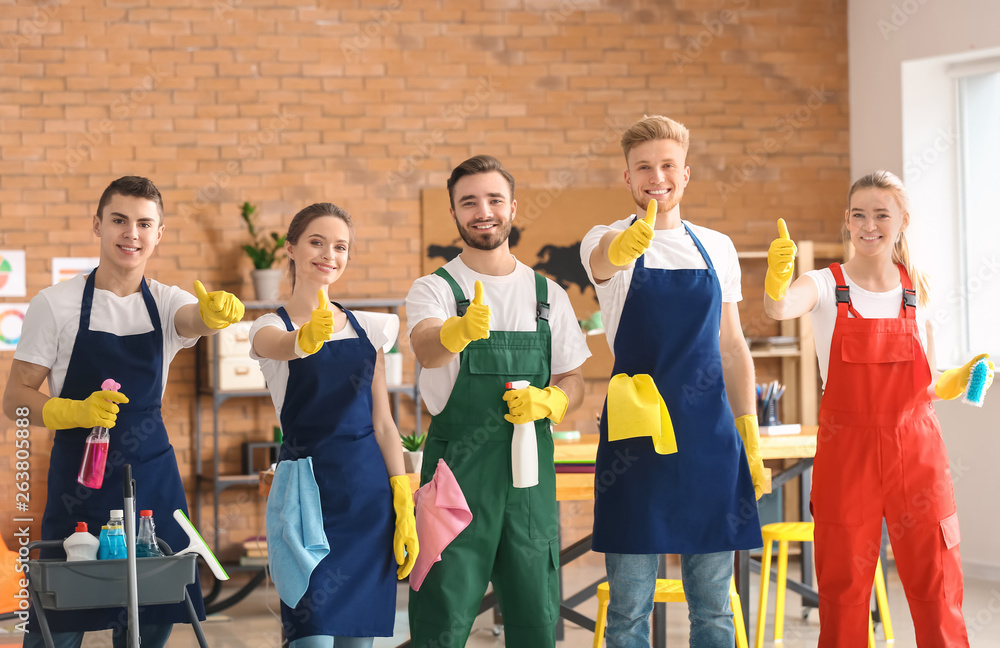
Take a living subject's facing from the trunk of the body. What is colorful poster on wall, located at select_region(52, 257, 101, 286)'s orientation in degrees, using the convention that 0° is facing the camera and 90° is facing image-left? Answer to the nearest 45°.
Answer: approximately 0°

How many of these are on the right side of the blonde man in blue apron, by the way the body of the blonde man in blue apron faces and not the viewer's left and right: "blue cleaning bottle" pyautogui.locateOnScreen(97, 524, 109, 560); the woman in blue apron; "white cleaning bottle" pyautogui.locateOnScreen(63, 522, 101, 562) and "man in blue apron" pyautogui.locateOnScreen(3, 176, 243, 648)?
4

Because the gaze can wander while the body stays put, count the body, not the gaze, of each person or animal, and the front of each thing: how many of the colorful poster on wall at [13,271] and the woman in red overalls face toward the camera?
2

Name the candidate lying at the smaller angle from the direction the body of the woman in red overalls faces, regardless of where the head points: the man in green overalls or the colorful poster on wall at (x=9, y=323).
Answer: the man in green overalls

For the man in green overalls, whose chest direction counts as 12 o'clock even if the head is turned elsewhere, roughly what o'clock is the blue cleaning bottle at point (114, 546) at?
The blue cleaning bottle is roughly at 3 o'clock from the man in green overalls.

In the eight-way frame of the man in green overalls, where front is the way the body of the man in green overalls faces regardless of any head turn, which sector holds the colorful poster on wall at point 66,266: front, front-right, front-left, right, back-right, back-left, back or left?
back-right

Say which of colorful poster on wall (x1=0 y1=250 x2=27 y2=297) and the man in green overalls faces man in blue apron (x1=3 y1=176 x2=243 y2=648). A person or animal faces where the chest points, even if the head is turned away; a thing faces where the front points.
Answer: the colorful poster on wall

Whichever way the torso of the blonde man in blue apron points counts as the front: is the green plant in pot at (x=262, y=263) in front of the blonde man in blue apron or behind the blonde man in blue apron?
behind

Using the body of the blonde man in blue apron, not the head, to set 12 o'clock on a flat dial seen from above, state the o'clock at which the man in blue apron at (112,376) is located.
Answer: The man in blue apron is roughly at 3 o'clock from the blonde man in blue apron.

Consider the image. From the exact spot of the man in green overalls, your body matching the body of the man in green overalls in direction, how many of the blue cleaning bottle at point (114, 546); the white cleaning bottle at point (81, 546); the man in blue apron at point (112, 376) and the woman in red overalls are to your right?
3

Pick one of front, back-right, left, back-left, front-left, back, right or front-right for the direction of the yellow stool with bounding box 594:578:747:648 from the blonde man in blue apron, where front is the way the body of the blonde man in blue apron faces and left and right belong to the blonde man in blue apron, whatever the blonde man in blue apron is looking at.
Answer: back
